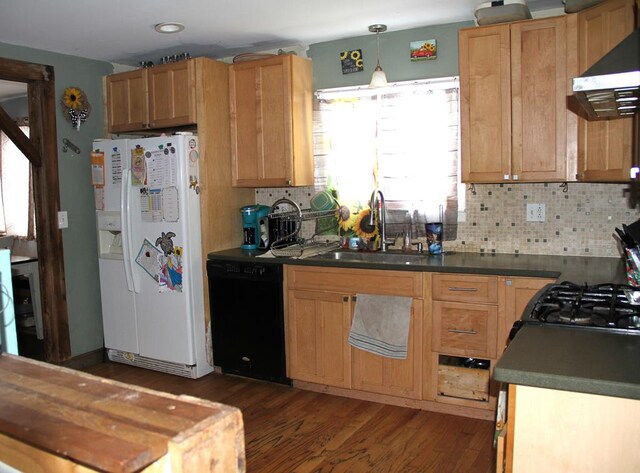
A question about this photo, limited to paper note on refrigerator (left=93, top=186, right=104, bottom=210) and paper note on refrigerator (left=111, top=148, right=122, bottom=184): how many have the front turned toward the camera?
2

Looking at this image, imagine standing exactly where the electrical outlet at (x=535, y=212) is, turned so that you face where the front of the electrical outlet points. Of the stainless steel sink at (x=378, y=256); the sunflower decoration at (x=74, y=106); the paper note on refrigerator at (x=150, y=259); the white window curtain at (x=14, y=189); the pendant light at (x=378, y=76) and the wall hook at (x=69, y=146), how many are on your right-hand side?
6

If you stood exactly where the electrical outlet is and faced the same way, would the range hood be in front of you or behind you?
in front

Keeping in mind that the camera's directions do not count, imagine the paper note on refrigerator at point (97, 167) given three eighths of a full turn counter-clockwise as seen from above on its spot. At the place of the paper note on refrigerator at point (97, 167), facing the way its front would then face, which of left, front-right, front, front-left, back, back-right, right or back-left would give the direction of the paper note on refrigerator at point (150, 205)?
right

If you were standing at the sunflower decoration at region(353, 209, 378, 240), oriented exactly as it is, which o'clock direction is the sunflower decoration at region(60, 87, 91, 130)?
the sunflower decoration at region(60, 87, 91, 130) is roughly at 3 o'clock from the sunflower decoration at region(353, 209, 378, 240).

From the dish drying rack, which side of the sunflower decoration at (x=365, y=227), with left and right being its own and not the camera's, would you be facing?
right

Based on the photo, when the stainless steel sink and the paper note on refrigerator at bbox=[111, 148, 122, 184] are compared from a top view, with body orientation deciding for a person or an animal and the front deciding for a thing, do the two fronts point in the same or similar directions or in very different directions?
same or similar directions

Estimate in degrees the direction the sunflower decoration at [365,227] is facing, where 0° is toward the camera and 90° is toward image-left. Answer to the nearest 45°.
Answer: approximately 0°

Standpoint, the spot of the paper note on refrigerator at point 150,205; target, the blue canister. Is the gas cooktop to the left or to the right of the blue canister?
right

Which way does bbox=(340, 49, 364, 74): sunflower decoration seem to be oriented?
toward the camera

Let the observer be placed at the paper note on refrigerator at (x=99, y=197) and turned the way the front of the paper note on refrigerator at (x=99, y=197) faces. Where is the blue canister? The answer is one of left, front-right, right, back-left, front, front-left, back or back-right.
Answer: front-left

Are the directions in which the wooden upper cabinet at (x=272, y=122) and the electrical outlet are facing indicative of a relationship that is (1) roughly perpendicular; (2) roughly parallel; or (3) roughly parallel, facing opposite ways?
roughly parallel

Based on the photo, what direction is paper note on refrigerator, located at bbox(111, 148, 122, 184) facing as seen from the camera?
toward the camera

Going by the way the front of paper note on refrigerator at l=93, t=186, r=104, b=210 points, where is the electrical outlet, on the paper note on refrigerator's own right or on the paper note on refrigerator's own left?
on the paper note on refrigerator's own left

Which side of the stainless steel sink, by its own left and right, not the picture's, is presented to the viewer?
front
